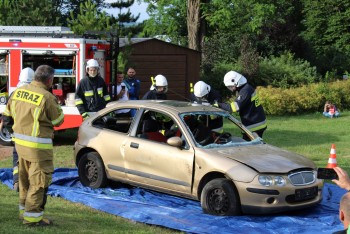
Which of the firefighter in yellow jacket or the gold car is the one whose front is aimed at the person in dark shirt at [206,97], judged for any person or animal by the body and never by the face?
the firefighter in yellow jacket

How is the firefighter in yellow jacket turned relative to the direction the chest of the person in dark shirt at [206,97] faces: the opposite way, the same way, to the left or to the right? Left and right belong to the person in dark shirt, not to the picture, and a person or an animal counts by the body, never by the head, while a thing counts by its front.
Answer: the opposite way

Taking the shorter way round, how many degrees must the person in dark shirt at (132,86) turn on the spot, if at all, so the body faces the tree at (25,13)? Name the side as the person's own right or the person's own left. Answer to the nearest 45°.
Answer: approximately 135° to the person's own right

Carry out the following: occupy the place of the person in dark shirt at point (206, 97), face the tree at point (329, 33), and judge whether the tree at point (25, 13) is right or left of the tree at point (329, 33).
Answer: left

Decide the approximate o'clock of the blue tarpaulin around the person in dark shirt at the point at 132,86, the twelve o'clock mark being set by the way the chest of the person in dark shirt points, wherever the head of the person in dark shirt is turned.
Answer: The blue tarpaulin is roughly at 12 o'clock from the person in dark shirt.

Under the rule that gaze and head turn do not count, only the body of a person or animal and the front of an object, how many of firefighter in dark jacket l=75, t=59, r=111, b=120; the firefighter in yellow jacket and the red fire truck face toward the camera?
1

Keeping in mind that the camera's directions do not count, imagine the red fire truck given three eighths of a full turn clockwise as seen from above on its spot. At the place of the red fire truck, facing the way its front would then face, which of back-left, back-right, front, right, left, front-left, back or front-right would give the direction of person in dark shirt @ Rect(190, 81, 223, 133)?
front-right

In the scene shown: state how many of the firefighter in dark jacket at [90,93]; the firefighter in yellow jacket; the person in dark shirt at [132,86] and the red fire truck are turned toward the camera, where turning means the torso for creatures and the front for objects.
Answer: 2

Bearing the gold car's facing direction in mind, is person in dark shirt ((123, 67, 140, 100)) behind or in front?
behind

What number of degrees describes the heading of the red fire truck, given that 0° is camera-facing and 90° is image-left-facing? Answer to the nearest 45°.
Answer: approximately 135°

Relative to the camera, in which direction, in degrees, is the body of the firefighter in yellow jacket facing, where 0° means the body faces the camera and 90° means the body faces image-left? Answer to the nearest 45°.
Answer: approximately 225°

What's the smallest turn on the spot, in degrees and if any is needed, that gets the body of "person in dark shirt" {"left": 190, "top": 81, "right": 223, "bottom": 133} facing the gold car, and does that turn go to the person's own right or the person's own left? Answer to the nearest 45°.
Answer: approximately 45° to the person's own left
